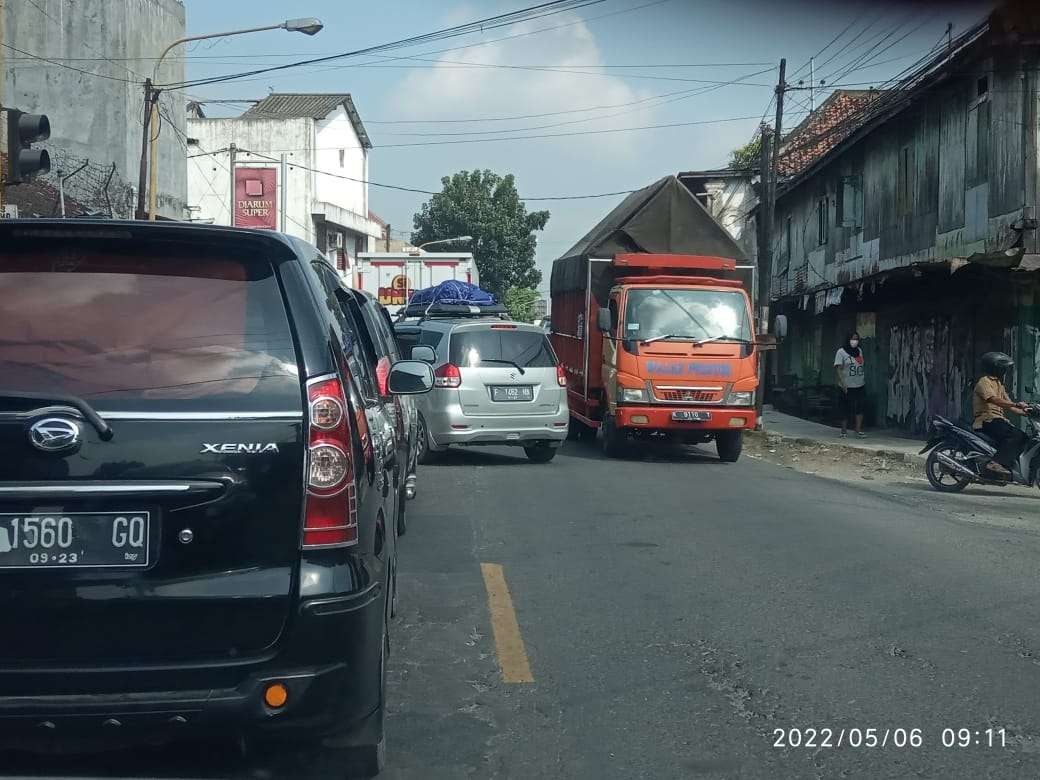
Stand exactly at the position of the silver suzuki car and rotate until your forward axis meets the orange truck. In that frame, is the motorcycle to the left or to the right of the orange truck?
right

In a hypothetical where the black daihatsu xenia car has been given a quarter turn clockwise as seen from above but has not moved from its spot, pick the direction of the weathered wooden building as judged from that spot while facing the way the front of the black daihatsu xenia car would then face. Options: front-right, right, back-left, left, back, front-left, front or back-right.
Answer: front-left

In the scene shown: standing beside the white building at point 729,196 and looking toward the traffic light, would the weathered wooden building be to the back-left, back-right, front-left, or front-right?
front-left

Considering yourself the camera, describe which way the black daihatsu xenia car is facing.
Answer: facing away from the viewer

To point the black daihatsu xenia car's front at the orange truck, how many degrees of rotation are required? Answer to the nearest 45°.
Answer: approximately 45° to its right

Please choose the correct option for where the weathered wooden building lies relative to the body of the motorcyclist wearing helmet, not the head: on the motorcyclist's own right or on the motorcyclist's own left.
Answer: on the motorcyclist's own left

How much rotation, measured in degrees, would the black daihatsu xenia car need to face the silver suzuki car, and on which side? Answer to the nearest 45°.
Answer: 0° — it already faces it

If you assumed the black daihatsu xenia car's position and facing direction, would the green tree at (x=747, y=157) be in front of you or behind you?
in front

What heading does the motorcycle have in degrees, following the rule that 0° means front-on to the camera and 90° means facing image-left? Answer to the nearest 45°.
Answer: approximately 270°

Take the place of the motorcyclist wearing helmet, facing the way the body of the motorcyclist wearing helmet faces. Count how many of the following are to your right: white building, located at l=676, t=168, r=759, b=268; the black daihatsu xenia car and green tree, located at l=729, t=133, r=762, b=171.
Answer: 1

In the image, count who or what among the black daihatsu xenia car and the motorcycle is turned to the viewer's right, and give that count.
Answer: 1

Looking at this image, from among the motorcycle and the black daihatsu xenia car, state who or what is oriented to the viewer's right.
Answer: the motorcycle

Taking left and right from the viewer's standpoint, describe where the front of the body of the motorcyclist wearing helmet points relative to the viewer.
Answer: facing to the right of the viewer

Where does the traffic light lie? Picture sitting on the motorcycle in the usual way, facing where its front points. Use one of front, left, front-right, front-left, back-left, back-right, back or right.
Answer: back-right

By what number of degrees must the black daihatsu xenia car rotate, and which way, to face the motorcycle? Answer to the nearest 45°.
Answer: approximately 45° to its right

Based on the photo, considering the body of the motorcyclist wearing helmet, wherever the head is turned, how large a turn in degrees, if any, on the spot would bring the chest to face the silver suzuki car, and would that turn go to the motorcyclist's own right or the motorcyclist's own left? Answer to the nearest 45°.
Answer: approximately 180°
